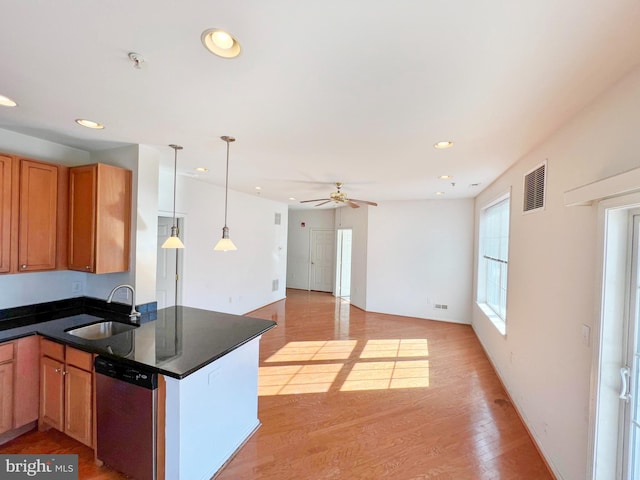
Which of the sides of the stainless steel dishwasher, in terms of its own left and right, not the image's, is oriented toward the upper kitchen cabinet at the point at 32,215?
right

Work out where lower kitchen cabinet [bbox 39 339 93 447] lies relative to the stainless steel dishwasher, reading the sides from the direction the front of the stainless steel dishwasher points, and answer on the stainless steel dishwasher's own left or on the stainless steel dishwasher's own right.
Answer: on the stainless steel dishwasher's own right

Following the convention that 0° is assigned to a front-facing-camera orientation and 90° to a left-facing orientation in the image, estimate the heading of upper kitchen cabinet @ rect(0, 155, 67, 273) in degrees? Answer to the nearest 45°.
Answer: approximately 315°

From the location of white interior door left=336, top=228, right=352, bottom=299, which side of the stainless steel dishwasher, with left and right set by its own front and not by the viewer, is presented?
back

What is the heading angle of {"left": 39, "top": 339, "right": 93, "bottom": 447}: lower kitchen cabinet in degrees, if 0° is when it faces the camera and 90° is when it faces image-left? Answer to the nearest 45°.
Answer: approximately 45°

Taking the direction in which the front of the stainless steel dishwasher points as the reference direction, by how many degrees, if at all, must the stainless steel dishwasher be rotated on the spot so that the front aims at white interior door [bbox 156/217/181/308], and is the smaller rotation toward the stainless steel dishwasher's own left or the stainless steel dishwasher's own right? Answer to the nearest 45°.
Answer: approximately 135° to the stainless steel dishwasher's own right
